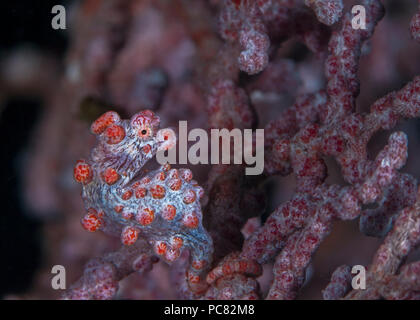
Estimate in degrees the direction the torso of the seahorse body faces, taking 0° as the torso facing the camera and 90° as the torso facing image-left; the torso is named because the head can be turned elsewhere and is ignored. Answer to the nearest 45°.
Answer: approximately 270°
